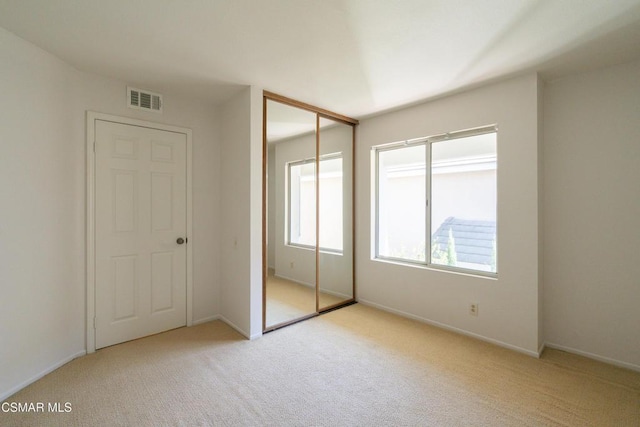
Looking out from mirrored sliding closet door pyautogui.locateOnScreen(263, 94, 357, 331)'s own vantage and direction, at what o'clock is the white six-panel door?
The white six-panel door is roughly at 4 o'clock from the mirrored sliding closet door.

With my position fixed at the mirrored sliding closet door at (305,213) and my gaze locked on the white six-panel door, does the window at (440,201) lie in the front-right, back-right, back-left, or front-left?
back-left

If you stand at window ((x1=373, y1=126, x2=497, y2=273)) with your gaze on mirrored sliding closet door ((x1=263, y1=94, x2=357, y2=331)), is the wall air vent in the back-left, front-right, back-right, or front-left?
front-left

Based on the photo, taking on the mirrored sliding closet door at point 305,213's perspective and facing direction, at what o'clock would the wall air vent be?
The wall air vent is roughly at 4 o'clock from the mirrored sliding closet door.
